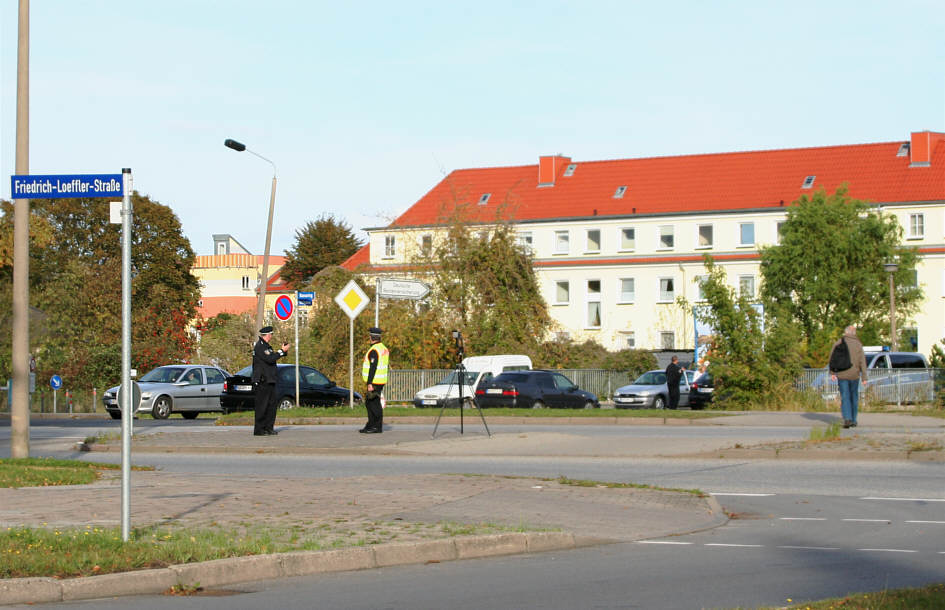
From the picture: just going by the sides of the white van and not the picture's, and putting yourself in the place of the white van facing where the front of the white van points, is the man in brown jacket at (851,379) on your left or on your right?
on your left

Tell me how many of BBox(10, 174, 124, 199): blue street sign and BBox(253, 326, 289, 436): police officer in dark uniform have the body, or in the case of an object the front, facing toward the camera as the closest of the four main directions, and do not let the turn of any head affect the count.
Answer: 1

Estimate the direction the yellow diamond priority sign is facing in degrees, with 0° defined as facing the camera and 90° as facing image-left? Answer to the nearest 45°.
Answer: approximately 0°

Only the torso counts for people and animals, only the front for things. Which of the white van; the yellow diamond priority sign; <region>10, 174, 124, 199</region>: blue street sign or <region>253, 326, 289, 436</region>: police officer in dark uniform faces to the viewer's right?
the police officer in dark uniform

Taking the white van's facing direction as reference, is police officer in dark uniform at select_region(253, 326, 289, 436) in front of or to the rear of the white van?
in front

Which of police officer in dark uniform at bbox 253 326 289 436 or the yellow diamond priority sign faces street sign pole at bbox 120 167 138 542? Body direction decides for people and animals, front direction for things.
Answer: the yellow diamond priority sign

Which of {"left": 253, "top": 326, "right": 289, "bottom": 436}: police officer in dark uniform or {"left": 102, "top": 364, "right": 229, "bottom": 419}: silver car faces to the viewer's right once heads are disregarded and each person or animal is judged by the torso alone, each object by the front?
the police officer in dark uniform

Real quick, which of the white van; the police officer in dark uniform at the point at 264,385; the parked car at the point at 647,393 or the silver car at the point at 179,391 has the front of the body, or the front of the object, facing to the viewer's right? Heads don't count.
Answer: the police officer in dark uniform

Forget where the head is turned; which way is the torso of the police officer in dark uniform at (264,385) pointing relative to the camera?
to the viewer's right

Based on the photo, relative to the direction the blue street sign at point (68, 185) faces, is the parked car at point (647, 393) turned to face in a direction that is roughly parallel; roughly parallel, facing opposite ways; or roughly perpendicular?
roughly perpendicular

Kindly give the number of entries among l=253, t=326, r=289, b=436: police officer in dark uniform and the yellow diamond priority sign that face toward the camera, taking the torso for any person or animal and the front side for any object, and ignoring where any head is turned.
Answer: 1

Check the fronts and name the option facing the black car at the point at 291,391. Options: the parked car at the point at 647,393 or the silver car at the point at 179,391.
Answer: the parked car
